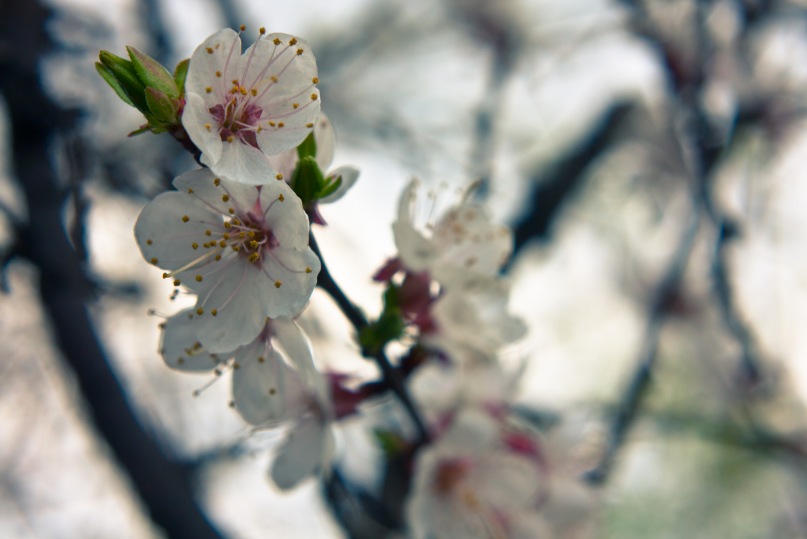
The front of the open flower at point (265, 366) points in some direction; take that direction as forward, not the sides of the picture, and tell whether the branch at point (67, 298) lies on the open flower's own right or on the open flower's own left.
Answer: on the open flower's own right

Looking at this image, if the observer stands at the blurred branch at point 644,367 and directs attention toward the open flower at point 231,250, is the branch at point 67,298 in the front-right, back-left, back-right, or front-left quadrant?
front-right

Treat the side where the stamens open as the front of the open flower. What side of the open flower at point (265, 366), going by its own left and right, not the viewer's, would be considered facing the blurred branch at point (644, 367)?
back

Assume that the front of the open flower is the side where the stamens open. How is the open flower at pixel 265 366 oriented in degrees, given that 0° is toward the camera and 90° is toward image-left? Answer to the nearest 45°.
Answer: approximately 45°
